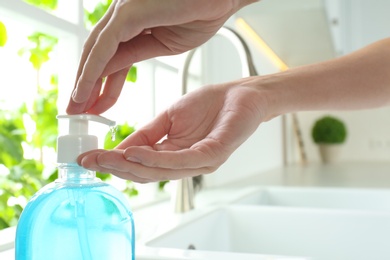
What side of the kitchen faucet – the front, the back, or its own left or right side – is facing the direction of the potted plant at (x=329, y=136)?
left

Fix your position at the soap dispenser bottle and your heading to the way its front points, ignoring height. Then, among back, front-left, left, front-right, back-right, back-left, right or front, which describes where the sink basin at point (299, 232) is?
front-left

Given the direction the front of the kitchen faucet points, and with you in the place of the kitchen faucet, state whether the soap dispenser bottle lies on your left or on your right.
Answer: on your right

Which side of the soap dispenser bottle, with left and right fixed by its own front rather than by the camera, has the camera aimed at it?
right

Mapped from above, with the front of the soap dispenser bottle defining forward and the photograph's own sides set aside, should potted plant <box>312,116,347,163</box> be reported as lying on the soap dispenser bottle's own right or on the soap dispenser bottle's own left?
on the soap dispenser bottle's own left

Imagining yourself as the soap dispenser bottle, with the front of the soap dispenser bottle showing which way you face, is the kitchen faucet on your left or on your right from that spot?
on your left
